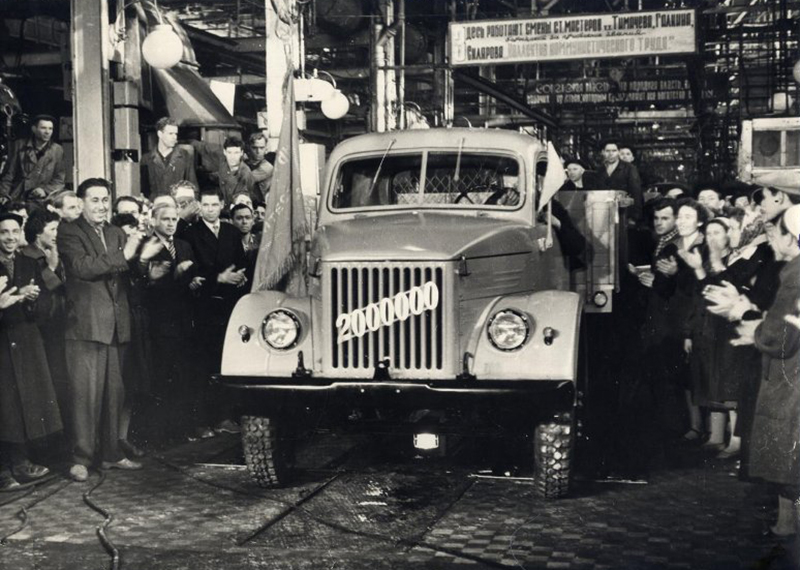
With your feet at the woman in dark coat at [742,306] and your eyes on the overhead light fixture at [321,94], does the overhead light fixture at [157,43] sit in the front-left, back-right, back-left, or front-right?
front-left

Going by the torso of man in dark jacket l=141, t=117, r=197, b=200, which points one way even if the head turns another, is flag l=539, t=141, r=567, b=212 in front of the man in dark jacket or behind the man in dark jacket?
in front

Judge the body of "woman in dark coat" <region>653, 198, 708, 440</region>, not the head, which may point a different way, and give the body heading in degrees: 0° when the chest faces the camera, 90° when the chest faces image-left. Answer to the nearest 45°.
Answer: approximately 45°

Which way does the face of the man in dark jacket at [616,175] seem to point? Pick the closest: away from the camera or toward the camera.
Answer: toward the camera

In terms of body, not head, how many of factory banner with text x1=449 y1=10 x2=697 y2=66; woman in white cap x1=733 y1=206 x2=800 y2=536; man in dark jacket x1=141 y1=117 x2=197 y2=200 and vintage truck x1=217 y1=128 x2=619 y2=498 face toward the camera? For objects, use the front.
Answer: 3

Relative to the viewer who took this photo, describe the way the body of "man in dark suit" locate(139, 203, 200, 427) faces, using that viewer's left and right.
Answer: facing the viewer and to the right of the viewer

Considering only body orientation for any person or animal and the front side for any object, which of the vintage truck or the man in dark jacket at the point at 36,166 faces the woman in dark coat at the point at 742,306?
the man in dark jacket

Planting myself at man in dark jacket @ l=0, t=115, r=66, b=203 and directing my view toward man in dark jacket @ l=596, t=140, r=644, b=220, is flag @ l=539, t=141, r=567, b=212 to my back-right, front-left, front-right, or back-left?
front-right

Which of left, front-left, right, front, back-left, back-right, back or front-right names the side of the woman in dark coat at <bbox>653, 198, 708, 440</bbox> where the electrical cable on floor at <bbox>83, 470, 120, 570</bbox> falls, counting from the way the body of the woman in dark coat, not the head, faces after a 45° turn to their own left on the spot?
front-right

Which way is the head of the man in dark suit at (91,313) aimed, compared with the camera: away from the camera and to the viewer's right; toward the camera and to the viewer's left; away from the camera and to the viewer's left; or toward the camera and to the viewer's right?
toward the camera and to the viewer's right

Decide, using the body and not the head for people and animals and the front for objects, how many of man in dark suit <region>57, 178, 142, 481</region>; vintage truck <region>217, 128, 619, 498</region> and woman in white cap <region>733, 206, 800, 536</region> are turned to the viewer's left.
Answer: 1

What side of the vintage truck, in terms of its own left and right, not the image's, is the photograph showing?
front

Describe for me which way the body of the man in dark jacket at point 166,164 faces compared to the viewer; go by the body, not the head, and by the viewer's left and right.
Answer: facing the viewer
